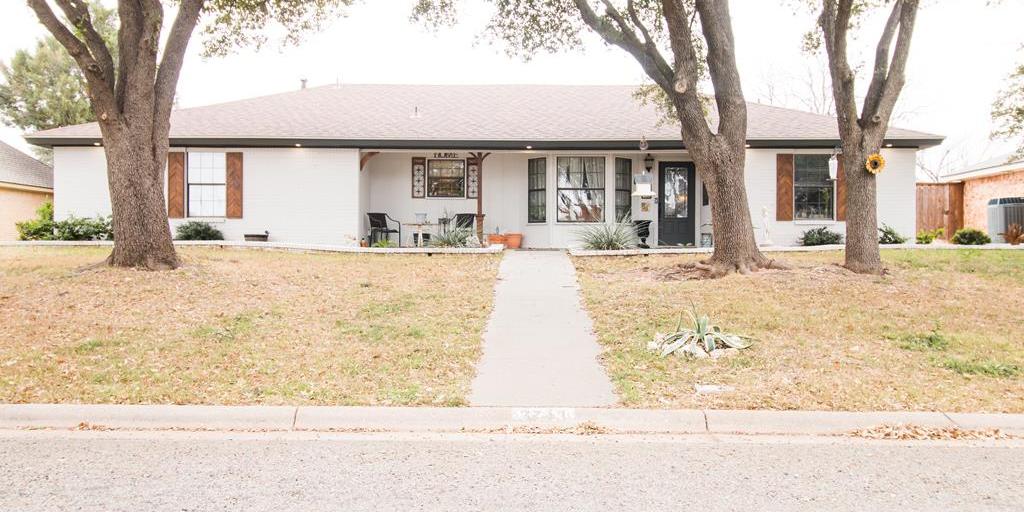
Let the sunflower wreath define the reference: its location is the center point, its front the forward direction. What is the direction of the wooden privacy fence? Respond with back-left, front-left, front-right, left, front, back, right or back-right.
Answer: back

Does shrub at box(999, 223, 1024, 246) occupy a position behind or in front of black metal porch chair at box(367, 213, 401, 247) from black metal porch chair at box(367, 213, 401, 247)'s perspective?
in front

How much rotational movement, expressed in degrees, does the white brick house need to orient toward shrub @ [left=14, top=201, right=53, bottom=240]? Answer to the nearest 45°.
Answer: approximately 90° to its right

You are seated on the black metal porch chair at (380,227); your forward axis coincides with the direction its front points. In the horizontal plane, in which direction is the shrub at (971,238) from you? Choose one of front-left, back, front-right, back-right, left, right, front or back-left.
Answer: front-left

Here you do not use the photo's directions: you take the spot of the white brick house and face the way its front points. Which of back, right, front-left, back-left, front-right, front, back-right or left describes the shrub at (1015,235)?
left

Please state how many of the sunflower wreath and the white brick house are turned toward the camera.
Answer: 2

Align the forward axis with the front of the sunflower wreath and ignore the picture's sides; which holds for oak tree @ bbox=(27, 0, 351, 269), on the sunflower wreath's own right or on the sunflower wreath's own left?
on the sunflower wreath's own right

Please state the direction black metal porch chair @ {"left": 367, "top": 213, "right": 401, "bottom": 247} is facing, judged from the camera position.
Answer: facing the viewer and to the right of the viewer

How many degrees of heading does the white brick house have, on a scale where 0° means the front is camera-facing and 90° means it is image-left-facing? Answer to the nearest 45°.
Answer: approximately 0°

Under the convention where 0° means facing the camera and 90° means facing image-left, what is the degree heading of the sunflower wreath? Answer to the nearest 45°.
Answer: approximately 0°

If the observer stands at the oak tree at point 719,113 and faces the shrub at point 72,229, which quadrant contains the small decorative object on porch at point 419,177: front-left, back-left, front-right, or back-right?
front-right

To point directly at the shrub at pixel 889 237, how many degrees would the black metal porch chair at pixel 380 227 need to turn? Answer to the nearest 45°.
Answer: approximately 45° to its left

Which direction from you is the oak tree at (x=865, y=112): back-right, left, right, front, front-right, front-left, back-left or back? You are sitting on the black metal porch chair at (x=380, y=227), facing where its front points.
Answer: front
